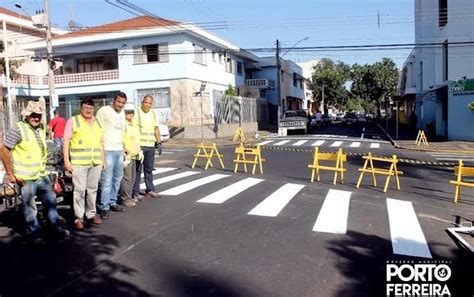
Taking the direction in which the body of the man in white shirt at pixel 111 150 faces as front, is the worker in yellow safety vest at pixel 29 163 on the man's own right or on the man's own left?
on the man's own right

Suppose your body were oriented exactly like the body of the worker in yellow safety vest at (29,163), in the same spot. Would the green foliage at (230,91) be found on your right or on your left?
on your left

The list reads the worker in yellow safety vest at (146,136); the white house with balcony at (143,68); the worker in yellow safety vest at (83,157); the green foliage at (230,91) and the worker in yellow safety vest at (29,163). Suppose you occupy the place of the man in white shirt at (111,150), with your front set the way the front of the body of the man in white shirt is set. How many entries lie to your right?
2

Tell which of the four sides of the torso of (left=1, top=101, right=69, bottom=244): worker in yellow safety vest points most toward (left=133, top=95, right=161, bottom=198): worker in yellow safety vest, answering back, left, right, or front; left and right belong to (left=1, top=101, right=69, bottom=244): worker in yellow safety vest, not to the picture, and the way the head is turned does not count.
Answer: left

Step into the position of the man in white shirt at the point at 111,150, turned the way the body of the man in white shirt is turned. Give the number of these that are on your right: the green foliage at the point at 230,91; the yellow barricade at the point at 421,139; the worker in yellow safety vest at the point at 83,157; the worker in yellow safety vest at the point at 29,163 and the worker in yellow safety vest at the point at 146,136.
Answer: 2

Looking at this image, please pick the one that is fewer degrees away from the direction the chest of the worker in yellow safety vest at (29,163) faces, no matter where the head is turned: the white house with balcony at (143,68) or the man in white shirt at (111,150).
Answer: the man in white shirt

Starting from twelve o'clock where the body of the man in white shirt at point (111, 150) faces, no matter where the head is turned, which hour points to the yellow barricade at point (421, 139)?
The yellow barricade is roughly at 9 o'clock from the man in white shirt.

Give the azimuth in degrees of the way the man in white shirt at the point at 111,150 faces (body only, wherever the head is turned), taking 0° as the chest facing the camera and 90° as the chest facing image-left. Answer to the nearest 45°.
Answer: approximately 315°

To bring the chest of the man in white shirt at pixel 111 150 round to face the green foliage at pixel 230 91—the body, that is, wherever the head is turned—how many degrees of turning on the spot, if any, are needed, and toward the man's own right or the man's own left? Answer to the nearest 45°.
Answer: approximately 135° to the man's own left

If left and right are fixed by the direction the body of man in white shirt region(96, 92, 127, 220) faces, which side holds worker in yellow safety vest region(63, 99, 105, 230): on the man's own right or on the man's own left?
on the man's own right

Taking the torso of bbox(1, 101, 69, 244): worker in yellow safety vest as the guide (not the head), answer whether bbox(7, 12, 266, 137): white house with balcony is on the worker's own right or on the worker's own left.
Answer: on the worker's own left
